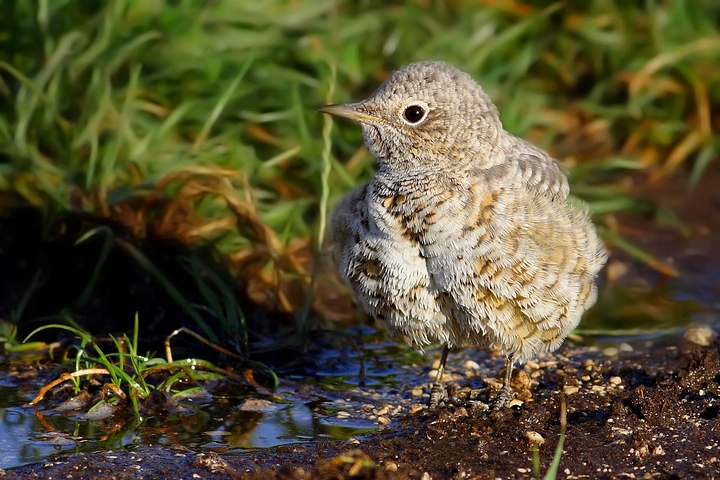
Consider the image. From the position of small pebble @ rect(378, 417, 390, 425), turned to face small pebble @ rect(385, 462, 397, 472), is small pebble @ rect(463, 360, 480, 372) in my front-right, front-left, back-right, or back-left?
back-left

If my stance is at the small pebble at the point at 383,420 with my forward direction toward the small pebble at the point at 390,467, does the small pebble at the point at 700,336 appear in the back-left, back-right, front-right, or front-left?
back-left

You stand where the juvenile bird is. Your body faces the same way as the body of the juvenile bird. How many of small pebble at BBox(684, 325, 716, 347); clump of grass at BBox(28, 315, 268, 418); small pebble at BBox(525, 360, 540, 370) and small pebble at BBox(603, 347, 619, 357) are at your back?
3

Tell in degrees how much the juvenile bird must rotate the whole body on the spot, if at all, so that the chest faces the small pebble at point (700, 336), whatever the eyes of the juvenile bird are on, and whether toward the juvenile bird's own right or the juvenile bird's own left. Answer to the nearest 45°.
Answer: approximately 180°

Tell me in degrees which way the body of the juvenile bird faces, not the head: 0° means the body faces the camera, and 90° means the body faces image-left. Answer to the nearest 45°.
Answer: approximately 45°

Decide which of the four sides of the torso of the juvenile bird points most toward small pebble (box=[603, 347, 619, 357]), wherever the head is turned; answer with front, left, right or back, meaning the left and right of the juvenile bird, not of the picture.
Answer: back
